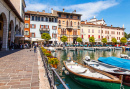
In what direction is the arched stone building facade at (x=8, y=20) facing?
to the viewer's right

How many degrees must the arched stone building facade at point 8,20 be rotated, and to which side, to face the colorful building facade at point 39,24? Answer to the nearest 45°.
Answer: approximately 90° to its left
